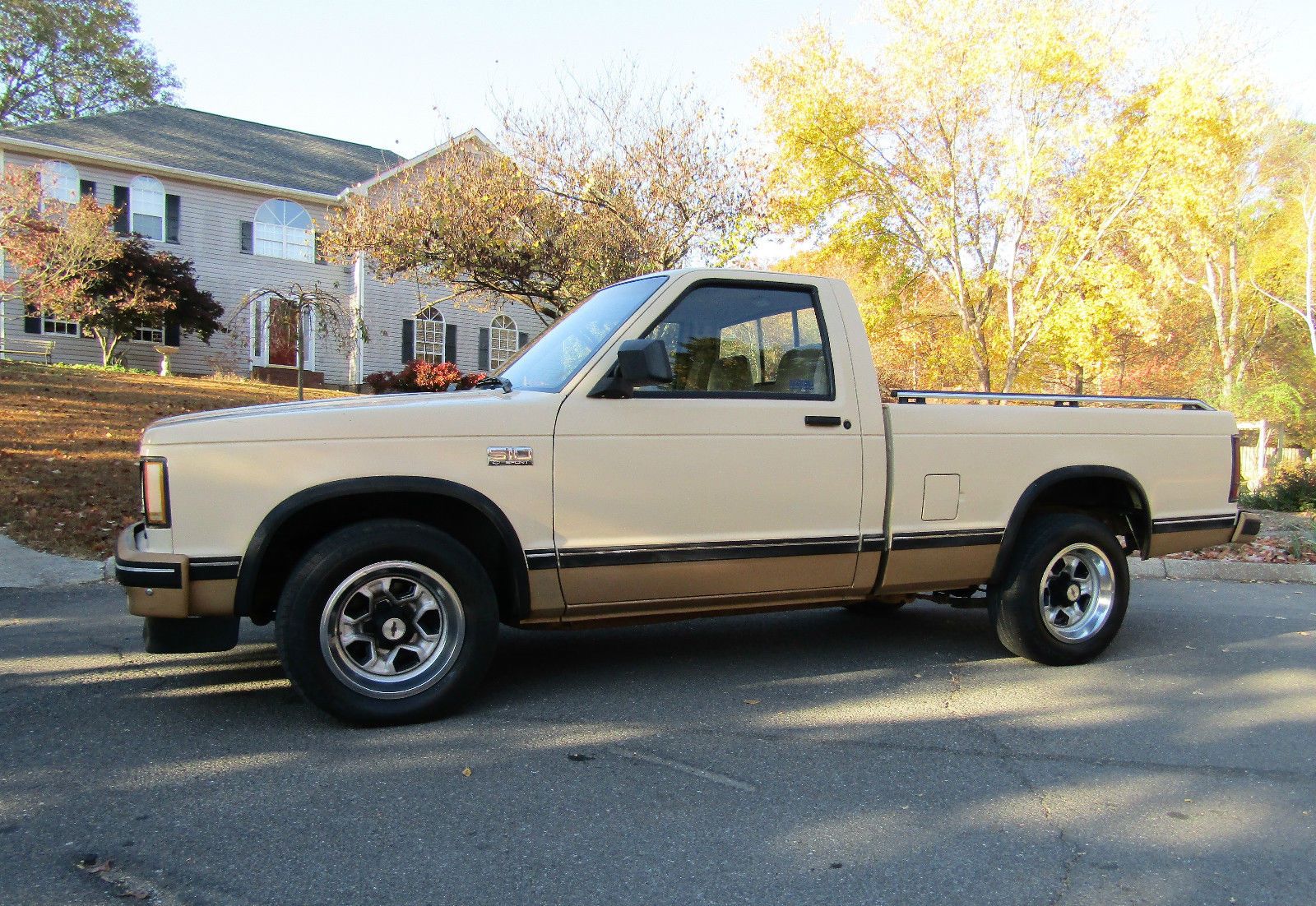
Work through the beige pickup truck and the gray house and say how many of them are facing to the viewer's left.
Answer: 1

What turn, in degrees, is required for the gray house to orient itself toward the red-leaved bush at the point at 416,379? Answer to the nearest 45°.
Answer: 0° — it already faces it

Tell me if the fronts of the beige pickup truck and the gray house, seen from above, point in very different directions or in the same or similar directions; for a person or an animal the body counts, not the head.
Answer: very different directions

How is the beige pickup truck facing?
to the viewer's left

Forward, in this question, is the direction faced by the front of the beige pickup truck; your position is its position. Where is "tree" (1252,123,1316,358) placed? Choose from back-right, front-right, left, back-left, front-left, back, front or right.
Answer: back-right

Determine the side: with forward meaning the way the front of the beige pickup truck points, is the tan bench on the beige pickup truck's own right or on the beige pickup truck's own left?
on the beige pickup truck's own right

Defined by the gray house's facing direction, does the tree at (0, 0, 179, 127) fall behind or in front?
behind

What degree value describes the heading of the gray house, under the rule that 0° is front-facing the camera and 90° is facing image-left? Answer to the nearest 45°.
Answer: approximately 315°
